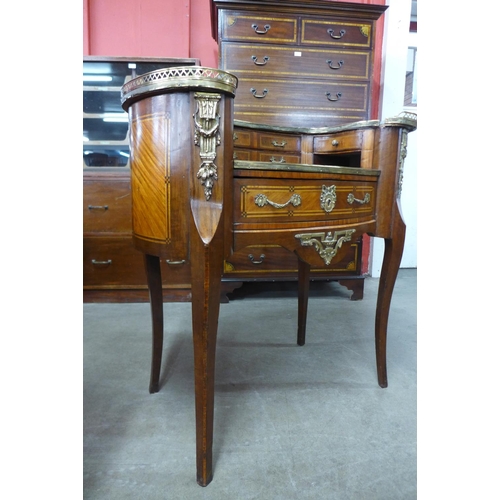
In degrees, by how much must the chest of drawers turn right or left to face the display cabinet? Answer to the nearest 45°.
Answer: approximately 90° to its right

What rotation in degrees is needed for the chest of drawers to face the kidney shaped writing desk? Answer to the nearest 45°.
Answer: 0° — it already faces it

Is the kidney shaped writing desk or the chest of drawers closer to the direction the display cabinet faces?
the kidney shaped writing desk

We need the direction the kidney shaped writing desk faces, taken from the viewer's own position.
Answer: facing the viewer and to the right of the viewer

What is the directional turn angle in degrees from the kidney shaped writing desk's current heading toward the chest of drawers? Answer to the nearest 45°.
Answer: approximately 135° to its left

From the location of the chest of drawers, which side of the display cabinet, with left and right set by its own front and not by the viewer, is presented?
left

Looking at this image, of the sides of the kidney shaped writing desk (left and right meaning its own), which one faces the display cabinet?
back

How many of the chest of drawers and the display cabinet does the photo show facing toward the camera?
2

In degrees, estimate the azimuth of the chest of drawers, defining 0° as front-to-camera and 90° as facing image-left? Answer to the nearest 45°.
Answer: approximately 0°

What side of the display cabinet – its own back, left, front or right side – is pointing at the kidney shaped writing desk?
front

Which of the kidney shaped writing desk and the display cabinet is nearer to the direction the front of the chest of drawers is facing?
the kidney shaped writing desk
